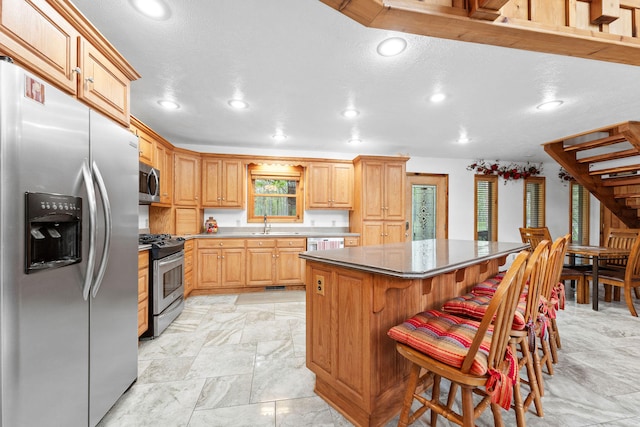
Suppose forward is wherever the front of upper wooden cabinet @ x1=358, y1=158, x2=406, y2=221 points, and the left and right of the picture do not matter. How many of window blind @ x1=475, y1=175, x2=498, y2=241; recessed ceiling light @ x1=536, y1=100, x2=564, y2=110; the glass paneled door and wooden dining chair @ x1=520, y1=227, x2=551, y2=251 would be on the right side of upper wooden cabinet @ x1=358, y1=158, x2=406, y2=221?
0

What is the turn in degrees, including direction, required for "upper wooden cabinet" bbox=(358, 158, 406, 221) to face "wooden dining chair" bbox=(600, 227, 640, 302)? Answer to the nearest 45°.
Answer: approximately 90° to its left

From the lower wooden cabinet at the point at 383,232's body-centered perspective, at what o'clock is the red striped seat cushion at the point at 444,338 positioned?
The red striped seat cushion is roughly at 12 o'clock from the lower wooden cabinet.

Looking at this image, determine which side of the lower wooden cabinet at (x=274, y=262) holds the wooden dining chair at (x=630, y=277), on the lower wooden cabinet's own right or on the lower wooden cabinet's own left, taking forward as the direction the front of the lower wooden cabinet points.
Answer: on the lower wooden cabinet's own left

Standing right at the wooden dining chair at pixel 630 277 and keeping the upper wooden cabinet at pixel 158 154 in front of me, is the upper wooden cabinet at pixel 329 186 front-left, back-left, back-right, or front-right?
front-right

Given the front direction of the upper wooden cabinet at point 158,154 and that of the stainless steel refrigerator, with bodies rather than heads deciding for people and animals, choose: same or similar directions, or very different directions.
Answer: same or similar directions

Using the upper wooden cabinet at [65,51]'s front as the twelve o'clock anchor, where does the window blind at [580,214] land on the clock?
The window blind is roughly at 11 o'clock from the upper wooden cabinet.

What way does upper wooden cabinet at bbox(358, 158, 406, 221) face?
toward the camera

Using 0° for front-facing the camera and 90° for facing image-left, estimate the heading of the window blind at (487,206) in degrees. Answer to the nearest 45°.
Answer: approximately 0°

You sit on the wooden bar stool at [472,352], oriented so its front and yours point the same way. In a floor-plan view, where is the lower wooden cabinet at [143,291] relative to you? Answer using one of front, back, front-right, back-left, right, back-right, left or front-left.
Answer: front-left

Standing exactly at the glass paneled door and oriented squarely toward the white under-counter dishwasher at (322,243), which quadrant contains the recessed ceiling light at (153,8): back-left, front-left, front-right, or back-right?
front-left

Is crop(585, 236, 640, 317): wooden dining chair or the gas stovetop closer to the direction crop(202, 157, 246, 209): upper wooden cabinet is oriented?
the gas stovetop

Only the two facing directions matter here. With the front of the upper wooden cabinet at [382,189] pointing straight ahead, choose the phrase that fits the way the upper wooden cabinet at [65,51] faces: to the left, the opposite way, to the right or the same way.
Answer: to the left

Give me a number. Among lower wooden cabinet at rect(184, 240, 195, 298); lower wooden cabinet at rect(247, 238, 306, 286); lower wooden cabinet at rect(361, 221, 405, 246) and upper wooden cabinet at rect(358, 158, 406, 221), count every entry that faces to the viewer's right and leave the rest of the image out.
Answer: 1

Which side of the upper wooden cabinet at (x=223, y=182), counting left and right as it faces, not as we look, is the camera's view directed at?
front

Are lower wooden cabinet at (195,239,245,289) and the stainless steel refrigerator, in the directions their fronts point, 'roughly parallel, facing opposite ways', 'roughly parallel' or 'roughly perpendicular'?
roughly perpendicular

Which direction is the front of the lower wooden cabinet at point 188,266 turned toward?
to the viewer's right
